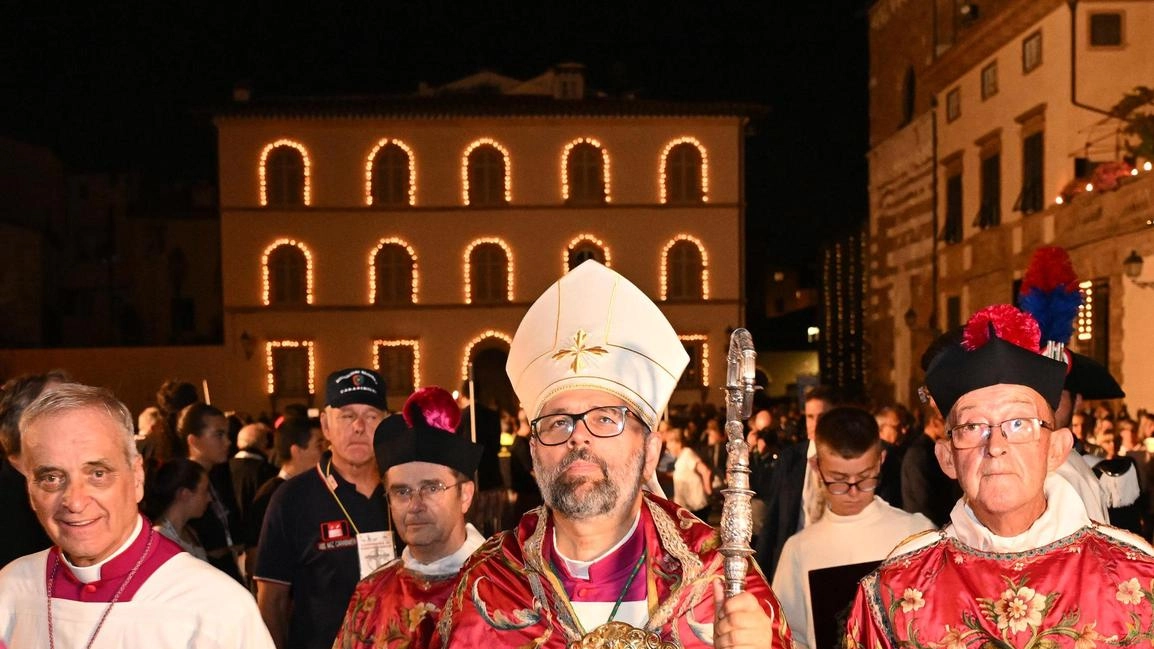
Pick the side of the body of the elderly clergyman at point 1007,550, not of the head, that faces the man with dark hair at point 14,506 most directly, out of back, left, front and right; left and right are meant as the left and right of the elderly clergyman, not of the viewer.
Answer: right

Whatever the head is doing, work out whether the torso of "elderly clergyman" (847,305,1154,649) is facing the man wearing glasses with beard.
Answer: no

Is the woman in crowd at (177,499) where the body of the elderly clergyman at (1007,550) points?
no

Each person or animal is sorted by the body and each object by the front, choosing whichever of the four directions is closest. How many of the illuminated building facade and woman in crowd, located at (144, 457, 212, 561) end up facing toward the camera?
1

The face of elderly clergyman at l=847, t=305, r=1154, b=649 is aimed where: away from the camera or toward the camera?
toward the camera

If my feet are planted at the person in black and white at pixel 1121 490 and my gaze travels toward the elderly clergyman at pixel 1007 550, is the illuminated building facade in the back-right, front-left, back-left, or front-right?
back-right

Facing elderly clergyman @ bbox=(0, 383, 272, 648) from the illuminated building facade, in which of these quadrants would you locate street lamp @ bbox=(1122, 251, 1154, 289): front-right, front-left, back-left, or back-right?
front-left

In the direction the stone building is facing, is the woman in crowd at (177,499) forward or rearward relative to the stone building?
forward

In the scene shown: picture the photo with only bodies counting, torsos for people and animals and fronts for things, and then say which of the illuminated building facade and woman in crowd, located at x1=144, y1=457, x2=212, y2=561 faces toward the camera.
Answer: the illuminated building facade

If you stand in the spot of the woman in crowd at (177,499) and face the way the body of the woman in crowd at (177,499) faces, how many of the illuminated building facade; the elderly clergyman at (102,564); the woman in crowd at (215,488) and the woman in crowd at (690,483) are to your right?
1

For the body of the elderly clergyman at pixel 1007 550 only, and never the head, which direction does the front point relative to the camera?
toward the camera

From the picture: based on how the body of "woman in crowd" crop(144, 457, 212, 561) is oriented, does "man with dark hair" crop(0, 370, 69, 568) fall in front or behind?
behind

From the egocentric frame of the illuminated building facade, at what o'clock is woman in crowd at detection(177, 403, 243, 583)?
The woman in crowd is roughly at 12 o'clock from the illuminated building facade.

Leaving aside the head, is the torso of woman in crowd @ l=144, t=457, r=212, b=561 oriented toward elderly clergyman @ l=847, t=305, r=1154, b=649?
no

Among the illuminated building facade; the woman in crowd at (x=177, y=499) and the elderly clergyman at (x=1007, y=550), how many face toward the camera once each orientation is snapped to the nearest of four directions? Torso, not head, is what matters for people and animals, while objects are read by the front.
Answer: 2

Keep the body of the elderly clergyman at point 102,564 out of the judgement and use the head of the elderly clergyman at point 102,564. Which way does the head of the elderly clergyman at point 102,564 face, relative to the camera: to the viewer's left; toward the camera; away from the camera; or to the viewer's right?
toward the camera

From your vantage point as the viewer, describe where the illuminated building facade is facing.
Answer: facing the viewer

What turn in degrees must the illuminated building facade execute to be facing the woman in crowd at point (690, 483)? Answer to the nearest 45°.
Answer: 0° — it already faces them

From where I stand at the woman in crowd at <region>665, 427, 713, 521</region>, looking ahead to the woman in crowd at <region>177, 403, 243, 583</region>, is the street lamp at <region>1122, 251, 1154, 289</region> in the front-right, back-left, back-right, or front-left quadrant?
back-left
